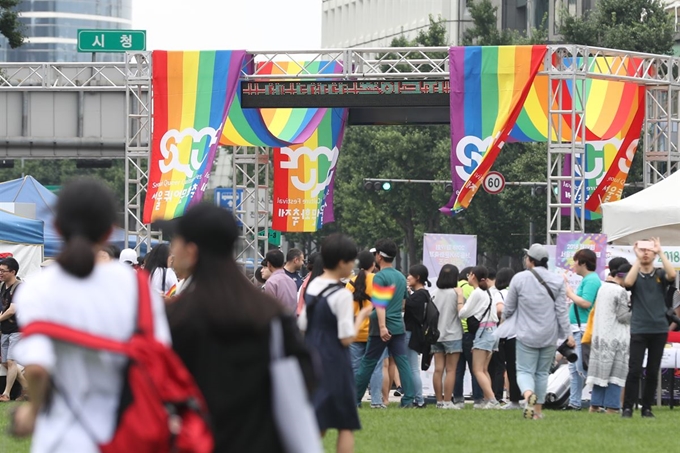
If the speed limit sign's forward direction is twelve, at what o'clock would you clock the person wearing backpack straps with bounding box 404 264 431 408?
The person wearing backpack straps is roughly at 12 o'clock from the speed limit sign.

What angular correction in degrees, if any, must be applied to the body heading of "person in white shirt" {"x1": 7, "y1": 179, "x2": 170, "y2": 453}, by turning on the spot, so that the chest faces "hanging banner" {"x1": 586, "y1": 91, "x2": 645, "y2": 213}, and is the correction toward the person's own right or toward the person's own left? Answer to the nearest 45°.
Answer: approximately 45° to the person's own right

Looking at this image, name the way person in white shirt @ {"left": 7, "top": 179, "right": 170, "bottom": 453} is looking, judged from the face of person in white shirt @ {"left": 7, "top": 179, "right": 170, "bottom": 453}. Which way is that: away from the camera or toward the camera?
away from the camera

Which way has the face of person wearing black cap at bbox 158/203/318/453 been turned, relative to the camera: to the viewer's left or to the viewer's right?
to the viewer's left

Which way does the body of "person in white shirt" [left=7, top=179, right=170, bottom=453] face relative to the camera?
away from the camera

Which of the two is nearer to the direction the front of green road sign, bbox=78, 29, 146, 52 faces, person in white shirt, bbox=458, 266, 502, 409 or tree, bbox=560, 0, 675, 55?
the person in white shirt

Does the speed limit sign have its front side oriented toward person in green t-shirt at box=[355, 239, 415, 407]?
yes
